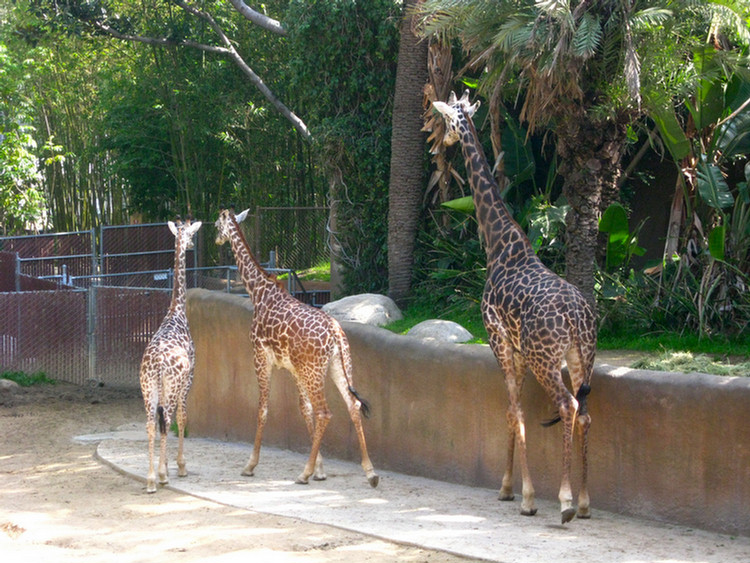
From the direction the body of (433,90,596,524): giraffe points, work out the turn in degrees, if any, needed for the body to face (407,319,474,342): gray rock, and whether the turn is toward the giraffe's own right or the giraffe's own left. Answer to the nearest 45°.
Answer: approximately 45° to the giraffe's own right

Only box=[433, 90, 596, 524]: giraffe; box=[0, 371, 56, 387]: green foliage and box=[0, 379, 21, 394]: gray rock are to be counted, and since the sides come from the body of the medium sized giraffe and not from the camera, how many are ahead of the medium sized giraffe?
2

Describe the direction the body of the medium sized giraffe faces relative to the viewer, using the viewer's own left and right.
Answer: facing away from the viewer and to the left of the viewer

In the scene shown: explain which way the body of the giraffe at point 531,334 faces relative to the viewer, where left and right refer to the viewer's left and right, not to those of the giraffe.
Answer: facing away from the viewer and to the left of the viewer

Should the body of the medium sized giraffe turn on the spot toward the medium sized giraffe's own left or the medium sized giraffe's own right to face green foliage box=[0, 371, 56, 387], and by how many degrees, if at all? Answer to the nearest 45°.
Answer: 0° — it already faces it

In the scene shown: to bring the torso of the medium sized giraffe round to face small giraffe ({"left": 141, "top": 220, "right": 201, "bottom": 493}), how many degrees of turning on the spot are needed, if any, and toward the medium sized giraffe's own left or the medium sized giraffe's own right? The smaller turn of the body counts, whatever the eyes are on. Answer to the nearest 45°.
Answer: approximately 45° to the medium sized giraffe's own left

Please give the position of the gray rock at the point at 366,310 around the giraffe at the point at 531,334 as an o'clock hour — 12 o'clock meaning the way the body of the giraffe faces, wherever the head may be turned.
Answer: The gray rock is roughly at 1 o'clock from the giraffe.

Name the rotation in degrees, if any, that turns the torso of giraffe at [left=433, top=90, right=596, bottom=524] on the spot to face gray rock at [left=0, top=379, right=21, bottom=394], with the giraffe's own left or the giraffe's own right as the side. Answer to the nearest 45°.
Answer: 0° — it already faces it
